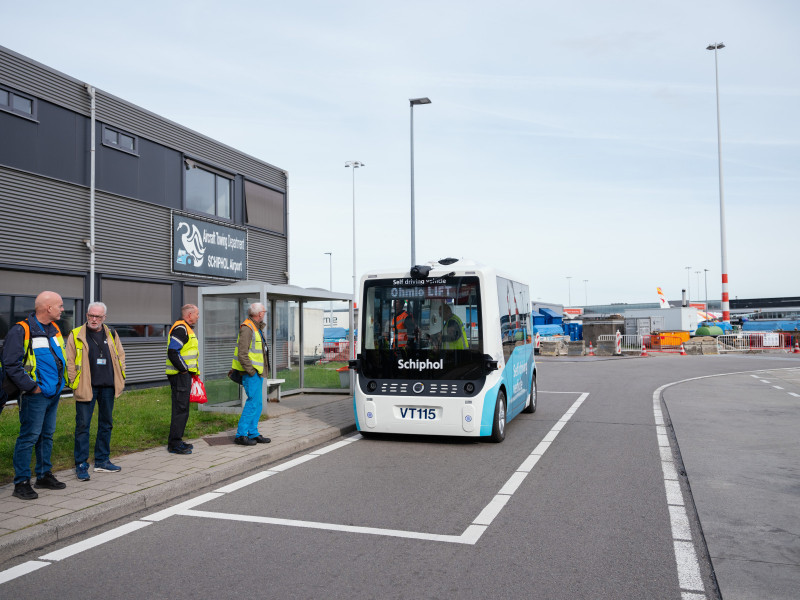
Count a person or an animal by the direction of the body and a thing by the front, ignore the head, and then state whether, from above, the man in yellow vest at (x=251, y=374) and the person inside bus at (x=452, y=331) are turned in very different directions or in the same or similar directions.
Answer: very different directions

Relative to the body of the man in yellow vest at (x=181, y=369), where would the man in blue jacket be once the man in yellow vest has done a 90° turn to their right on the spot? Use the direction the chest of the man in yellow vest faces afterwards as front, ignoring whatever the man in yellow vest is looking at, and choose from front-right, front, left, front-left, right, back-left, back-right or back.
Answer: front-right

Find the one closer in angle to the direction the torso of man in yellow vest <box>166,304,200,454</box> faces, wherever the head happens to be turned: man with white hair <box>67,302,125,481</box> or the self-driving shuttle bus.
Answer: the self-driving shuttle bus

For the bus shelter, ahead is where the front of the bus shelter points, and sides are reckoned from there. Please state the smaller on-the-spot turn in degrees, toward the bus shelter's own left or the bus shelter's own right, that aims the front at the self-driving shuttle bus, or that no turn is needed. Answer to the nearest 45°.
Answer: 0° — it already faces it

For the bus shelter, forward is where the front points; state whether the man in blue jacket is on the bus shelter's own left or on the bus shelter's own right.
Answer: on the bus shelter's own right

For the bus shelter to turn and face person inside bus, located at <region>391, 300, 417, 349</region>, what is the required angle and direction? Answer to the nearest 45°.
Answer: approximately 45° to its right

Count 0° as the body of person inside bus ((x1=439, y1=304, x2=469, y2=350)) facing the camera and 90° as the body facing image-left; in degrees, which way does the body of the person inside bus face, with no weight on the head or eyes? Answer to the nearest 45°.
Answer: approximately 90°

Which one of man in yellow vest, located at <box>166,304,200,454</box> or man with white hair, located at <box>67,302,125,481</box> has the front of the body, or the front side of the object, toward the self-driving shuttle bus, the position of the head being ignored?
the man in yellow vest

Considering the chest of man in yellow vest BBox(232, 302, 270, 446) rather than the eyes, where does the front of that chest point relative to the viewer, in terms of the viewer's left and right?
facing to the right of the viewer

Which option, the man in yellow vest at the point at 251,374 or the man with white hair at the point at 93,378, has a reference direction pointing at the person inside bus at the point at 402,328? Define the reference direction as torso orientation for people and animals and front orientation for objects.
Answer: the man in yellow vest

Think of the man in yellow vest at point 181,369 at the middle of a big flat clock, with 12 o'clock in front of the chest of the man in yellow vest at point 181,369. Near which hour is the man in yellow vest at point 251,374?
the man in yellow vest at point 251,374 is roughly at 11 o'clock from the man in yellow vest at point 181,369.

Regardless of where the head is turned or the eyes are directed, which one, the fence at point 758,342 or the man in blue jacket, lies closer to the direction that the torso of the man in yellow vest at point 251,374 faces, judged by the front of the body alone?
the fence

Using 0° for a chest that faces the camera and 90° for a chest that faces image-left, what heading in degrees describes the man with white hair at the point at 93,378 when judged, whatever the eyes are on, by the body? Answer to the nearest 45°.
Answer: approximately 0°
